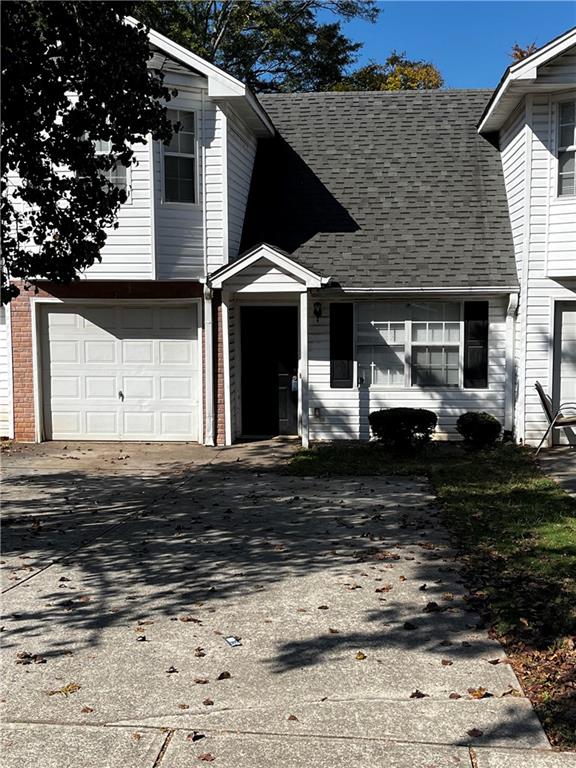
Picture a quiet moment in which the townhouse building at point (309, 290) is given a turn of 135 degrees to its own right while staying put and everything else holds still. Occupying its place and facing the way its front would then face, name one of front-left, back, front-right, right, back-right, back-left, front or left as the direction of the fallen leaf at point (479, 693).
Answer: back-left

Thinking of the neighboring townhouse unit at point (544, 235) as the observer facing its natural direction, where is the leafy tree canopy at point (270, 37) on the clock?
The leafy tree canopy is roughly at 5 o'clock from the neighboring townhouse unit.

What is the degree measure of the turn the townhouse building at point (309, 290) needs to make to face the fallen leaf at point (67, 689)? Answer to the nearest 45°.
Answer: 0° — it already faces it

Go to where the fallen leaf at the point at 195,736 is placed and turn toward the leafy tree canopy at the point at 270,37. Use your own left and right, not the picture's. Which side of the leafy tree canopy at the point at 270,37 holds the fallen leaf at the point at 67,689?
left

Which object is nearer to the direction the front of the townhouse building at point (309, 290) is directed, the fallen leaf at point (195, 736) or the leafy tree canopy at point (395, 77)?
the fallen leaf

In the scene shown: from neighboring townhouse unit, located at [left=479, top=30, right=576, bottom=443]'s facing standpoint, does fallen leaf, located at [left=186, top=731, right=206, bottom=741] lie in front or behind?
in front

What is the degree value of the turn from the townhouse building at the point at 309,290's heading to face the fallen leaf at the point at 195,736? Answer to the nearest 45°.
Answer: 0° — it already faces it

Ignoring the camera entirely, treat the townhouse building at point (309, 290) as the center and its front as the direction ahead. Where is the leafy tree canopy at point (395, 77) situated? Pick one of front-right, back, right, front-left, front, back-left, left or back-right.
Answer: back

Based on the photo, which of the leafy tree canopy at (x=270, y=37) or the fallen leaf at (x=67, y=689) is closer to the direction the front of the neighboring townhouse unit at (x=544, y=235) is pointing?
the fallen leaf

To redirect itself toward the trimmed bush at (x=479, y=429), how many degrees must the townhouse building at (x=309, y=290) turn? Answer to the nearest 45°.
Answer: approximately 45° to its left

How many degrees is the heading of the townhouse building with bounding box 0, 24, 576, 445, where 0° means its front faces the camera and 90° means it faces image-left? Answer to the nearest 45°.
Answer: approximately 0°
